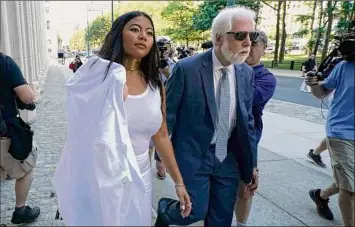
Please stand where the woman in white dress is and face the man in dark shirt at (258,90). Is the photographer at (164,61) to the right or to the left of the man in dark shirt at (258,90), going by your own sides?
left

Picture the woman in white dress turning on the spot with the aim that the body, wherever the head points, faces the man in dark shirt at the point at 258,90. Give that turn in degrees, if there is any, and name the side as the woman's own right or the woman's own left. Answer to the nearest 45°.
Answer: approximately 90° to the woman's own left

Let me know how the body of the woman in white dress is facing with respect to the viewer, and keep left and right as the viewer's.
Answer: facing the viewer and to the right of the viewer

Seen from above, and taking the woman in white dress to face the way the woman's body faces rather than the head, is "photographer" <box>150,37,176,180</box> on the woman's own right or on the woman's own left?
on the woman's own left

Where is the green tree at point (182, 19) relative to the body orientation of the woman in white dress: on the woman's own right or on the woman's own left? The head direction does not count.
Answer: on the woman's own left

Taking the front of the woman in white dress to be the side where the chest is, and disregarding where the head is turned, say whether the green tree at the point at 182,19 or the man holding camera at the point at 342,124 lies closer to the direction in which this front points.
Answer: the man holding camera
